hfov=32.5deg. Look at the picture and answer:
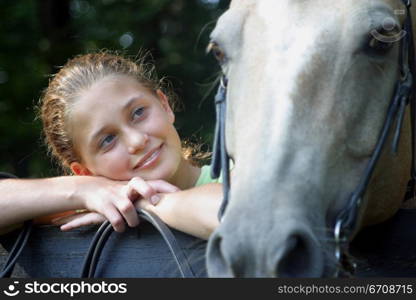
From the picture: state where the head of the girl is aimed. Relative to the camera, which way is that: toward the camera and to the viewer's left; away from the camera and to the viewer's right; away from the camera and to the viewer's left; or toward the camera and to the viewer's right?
toward the camera and to the viewer's right

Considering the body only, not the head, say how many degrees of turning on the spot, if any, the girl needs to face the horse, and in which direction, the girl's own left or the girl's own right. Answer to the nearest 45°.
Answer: approximately 45° to the girl's own left

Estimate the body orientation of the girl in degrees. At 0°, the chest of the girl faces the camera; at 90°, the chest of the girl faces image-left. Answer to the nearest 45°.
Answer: approximately 0°
